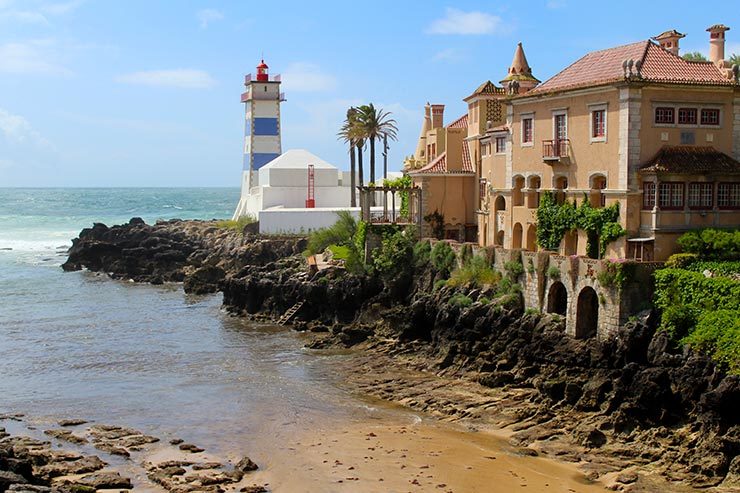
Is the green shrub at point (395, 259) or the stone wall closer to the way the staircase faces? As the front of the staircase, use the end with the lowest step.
the stone wall

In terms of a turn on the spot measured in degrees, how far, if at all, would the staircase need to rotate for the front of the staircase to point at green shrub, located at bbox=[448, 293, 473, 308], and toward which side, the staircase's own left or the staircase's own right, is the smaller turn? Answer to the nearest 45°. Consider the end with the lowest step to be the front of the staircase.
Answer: approximately 90° to the staircase's own left

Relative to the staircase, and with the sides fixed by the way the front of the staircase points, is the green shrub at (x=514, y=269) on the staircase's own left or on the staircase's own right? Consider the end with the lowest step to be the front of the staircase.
on the staircase's own left

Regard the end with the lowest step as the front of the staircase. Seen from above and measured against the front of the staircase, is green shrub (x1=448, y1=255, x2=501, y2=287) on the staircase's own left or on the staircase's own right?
on the staircase's own left

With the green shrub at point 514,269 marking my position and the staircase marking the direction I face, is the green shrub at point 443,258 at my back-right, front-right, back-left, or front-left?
front-right

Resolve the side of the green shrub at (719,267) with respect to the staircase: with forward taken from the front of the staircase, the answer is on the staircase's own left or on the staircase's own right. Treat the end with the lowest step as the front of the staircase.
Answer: on the staircase's own left

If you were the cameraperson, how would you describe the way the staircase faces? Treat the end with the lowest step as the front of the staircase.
facing the viewer and to the left of the viewer

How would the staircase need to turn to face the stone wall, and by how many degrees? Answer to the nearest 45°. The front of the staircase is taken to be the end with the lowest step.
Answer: approximately 90° to its left

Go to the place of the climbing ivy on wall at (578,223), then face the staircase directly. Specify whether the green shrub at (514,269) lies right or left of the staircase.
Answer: left
